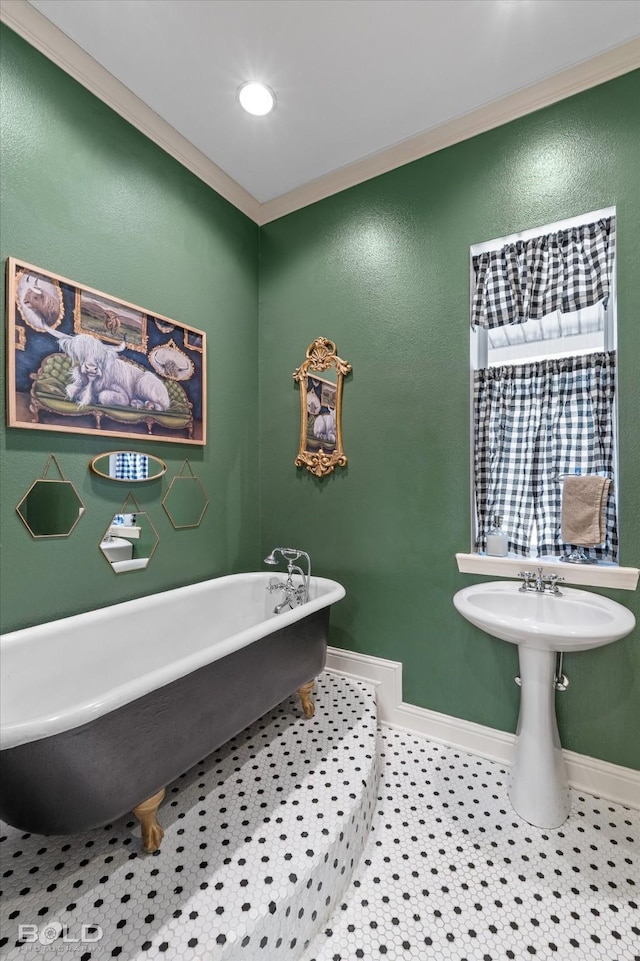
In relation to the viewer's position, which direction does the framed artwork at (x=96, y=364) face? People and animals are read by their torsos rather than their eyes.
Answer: facing the viewer and to the right of the viewer

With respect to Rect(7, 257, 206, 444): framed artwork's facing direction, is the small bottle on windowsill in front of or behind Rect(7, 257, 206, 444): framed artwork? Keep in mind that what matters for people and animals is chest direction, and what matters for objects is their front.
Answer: in front

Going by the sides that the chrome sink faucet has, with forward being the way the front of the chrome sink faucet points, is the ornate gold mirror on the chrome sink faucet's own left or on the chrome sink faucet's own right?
on the chrome sink faucet's own right

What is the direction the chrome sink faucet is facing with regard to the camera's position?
facing the viewer

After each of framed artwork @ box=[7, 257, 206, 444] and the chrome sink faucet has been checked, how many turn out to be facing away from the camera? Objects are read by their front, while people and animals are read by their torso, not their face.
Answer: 0

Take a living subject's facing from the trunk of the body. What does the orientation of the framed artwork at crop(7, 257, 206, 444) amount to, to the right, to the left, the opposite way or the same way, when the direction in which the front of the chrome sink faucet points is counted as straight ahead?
to the left

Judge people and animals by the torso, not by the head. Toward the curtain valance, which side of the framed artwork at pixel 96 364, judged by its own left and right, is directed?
front
